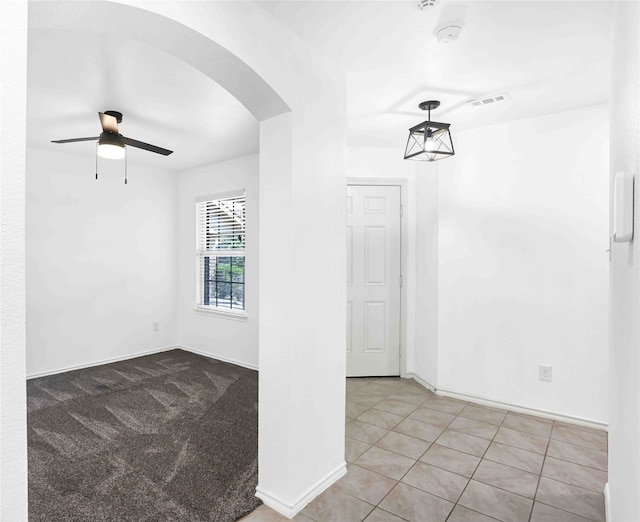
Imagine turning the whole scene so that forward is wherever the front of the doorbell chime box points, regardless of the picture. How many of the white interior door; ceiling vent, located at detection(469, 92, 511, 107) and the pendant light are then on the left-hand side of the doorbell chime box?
0

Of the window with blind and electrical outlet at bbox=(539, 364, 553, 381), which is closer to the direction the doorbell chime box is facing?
the window with blind

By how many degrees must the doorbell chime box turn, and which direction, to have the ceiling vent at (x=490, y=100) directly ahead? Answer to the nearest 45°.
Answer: approximately 45° to its right

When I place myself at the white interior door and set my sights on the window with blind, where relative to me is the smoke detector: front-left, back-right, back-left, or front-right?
back-left

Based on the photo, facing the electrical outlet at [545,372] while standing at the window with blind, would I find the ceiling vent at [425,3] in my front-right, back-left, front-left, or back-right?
front-right

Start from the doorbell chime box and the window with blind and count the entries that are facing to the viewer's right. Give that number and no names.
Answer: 0

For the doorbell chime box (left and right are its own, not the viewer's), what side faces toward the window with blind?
front

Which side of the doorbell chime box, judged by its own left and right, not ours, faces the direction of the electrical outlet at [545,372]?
right

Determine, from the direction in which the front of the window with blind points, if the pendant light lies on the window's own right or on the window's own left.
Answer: on the window's own left

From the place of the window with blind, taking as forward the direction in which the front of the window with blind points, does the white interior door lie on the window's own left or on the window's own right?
on the window's own left

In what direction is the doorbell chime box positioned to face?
to the viewer's left

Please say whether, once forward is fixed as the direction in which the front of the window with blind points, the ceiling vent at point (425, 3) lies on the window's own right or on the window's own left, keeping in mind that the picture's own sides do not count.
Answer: on the window's own left

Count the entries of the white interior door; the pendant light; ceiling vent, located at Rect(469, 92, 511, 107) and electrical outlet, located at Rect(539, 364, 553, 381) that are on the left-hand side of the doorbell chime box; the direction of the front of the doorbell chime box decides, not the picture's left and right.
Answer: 0

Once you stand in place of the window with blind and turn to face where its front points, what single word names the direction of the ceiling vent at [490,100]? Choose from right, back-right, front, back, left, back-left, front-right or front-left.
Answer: left

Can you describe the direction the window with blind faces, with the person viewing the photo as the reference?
facing the viewer and to the left of the viewer

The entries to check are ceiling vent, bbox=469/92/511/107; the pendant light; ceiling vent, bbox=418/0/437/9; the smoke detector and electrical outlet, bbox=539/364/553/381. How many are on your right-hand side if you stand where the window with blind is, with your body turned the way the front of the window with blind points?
0
